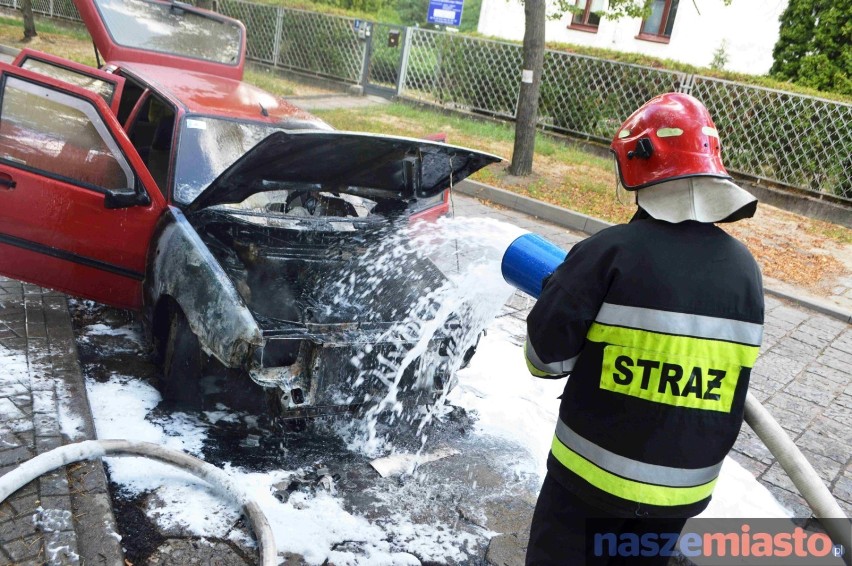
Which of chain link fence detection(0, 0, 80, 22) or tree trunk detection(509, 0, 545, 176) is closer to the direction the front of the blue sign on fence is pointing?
the tree trunk

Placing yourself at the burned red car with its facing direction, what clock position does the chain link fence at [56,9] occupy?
The chain link fence is roughly at 7 o'clock from the burned red car.

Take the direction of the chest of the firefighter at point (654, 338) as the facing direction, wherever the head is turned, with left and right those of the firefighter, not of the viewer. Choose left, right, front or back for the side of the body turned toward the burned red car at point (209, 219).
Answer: front

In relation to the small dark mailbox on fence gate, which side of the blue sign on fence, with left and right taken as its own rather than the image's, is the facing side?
right

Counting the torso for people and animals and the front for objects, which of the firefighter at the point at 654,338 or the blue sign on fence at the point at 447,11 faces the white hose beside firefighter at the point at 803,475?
the blue sign on fence

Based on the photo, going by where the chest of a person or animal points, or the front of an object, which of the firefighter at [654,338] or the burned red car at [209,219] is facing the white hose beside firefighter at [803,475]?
the burned red car

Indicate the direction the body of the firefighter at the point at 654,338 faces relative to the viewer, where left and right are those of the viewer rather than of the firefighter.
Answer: facing away from the viewer and to the left of the viewer

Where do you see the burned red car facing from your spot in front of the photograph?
facing the viewer and to the right of the viewer

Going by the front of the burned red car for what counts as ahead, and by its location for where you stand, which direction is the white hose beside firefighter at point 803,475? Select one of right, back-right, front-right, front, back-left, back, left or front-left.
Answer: front

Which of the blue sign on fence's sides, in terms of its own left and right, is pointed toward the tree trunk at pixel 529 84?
front

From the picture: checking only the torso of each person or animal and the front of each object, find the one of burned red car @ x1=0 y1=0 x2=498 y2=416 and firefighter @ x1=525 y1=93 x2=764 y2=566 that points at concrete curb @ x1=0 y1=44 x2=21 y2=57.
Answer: the firefighter

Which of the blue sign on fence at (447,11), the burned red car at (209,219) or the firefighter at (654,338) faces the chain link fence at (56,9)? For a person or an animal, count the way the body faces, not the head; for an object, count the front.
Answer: the firefighter

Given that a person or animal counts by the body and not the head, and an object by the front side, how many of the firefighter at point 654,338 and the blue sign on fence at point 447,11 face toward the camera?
1

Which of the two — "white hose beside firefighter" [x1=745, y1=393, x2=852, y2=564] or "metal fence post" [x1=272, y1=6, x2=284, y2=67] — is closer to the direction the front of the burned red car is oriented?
the white hose beside firefighter
